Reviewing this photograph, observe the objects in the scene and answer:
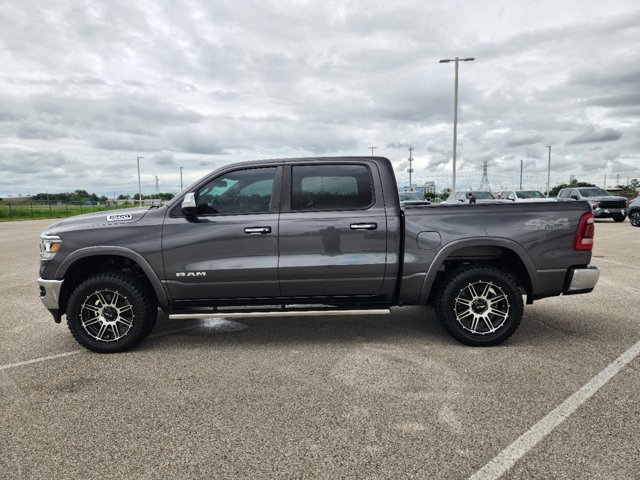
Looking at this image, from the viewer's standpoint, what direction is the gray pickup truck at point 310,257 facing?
to the viewer's left

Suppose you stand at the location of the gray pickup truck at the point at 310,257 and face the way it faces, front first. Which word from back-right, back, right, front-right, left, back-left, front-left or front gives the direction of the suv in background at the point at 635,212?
back-right

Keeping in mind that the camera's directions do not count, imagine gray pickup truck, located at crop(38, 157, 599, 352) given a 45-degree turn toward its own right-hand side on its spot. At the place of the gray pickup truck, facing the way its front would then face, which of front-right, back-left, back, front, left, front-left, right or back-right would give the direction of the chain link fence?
front
